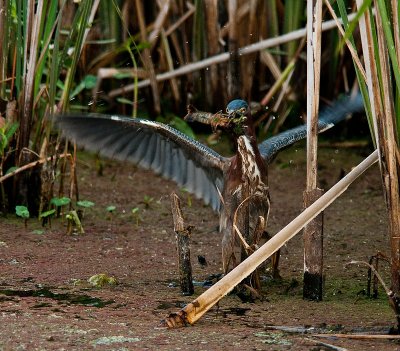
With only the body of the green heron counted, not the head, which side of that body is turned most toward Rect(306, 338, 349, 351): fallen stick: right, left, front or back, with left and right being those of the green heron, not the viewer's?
front

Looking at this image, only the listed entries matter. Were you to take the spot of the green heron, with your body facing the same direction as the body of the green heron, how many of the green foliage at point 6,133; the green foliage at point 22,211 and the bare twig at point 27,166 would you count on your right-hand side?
3

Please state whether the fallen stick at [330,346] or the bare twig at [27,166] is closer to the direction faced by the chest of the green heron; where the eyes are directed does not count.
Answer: the fallen stick

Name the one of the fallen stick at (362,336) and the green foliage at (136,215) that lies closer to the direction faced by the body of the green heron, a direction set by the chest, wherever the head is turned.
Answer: the fallen stick

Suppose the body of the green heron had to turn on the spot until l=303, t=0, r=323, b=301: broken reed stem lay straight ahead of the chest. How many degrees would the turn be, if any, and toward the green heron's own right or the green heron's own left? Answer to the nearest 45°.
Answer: approximately 45° to the green heron's own left

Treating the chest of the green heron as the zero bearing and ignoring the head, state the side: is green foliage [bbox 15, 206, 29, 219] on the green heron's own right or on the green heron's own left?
on the green heron's own right

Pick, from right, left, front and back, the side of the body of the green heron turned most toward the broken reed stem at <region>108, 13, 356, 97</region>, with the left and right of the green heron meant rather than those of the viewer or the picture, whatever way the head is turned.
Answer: back

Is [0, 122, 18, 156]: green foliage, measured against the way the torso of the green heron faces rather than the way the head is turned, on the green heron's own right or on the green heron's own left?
on the green heron's own right

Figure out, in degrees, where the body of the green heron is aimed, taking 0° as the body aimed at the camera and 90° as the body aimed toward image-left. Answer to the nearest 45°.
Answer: approximately 0°
